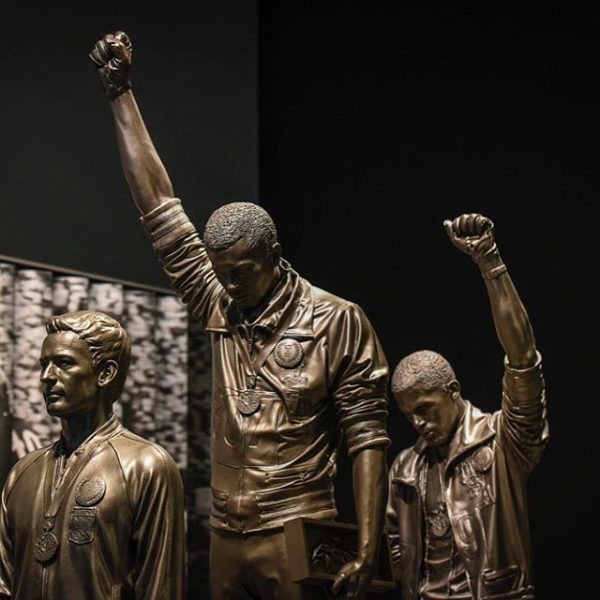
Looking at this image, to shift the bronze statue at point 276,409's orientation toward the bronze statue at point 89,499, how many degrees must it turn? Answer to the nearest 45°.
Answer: approximately 45° to its right

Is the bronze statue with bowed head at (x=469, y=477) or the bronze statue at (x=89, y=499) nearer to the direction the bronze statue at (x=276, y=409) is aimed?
the bronze statue

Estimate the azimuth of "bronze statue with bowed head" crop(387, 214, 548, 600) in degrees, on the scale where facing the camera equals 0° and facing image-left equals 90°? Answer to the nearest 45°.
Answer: approximately 45°

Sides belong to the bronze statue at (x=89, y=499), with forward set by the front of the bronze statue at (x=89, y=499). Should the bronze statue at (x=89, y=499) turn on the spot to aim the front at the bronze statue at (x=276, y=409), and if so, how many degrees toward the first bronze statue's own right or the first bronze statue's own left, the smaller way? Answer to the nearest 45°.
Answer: approximately 135° to the first bronze statue's own left

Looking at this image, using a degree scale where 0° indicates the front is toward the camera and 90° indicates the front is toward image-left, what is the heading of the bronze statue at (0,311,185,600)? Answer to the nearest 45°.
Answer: approximately 45°

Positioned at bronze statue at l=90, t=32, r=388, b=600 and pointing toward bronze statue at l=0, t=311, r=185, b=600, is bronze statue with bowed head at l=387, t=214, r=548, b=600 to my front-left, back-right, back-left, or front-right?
back-right
